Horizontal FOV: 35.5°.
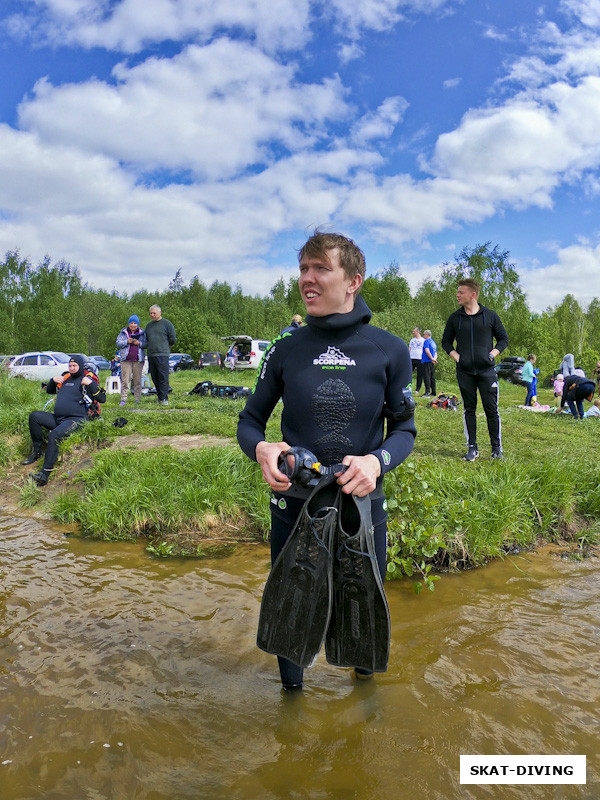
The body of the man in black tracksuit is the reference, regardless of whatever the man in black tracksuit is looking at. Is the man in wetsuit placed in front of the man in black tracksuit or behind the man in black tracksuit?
in front

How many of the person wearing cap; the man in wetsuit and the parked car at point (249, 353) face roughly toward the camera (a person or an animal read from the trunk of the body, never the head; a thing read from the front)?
2

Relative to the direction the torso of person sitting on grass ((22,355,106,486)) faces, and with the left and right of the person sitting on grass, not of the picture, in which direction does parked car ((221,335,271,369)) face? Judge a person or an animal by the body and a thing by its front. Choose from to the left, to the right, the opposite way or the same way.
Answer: the opposite way

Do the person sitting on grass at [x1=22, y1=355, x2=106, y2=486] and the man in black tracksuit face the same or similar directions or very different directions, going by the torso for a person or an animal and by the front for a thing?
same or similar directions

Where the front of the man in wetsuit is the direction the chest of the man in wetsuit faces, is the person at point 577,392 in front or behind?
behind

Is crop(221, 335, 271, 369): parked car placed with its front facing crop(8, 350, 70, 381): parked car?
no

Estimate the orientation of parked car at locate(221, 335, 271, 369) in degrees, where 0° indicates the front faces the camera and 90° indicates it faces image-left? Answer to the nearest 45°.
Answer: approximately 225°

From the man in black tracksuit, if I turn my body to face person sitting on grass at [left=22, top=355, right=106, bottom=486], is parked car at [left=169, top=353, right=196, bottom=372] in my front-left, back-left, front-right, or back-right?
front-right

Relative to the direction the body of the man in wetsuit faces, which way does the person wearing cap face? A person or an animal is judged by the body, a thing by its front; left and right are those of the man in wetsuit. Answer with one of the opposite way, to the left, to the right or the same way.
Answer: the same way

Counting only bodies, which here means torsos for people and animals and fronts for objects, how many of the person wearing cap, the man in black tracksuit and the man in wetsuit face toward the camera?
3

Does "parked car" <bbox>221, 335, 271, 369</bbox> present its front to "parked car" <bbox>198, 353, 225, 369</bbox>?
no

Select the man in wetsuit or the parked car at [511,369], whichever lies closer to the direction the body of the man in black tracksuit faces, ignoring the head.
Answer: the man in wetsuit

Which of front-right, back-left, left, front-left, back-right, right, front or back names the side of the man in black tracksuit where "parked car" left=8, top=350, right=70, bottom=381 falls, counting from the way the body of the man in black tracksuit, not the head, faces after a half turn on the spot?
front-left

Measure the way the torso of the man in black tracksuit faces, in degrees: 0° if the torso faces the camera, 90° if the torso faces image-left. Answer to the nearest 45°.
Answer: approximately 0°

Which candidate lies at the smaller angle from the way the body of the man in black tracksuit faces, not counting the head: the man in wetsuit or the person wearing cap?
the man in wetsuit

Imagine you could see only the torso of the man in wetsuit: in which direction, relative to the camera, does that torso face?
toward the camera
